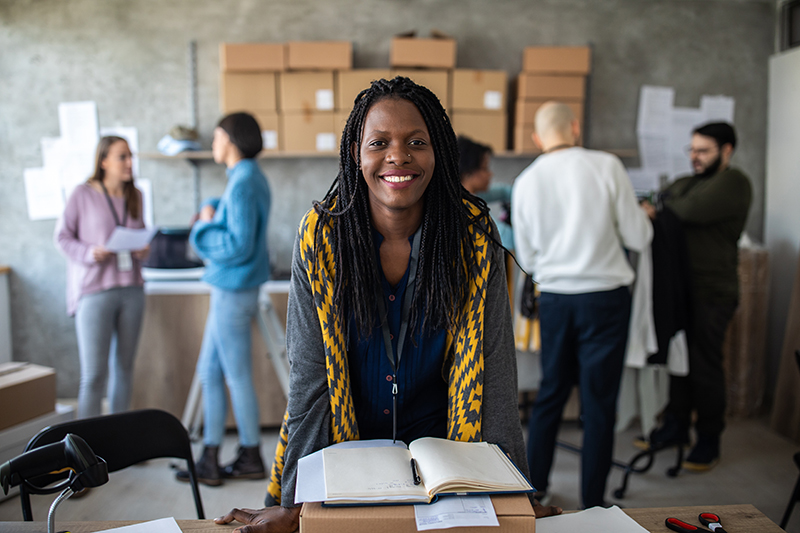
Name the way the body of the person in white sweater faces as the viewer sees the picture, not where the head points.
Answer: away from the camera

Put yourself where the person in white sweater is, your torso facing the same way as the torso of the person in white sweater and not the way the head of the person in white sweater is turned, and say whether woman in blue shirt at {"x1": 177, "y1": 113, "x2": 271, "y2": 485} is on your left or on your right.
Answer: on your left

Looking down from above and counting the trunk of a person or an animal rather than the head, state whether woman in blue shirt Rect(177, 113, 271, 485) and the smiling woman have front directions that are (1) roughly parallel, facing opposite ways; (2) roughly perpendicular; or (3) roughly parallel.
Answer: roughly perpendicular

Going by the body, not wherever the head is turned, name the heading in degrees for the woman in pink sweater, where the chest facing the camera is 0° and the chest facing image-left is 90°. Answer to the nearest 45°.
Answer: approximately 315°

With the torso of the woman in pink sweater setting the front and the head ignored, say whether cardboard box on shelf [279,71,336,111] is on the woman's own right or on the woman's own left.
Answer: on the woman's own left

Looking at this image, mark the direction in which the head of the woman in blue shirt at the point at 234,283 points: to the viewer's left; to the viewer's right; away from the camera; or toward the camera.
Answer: to the viewer's left

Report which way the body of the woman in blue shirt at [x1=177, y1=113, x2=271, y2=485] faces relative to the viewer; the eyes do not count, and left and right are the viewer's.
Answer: facing to the left of the viewer

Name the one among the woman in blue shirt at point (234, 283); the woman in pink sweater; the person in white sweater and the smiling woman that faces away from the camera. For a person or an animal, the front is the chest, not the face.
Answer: the person in white sweater

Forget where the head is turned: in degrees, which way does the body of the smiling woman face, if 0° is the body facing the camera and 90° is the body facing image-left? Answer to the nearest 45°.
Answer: approximately 0°

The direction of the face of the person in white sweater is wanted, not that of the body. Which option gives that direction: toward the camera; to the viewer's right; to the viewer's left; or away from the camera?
away from the camera
